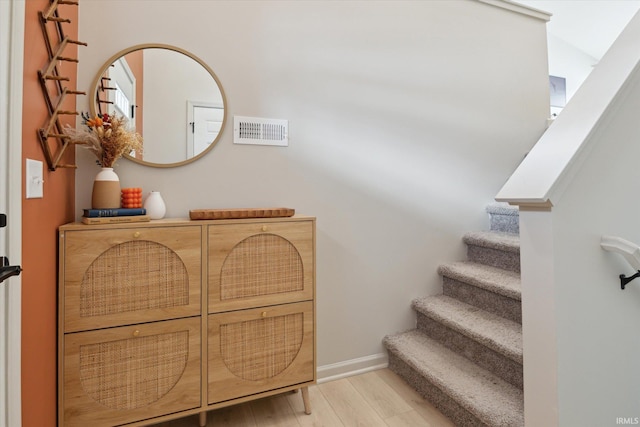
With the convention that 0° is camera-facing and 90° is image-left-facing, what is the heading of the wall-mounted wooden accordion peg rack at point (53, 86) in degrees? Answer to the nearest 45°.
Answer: approximately 315°

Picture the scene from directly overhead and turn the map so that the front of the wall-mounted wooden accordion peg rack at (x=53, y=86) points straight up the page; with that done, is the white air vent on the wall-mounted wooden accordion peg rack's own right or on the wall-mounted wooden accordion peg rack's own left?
on the wall-mounted wooden accordion peg rack's own left

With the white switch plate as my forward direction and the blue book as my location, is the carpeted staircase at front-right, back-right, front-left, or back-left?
back-left

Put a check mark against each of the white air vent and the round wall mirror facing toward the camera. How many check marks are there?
2

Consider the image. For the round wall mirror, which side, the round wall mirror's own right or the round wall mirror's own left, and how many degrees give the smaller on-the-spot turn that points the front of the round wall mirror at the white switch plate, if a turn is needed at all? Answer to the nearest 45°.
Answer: approximately 45° to the round wall mirror's own right
